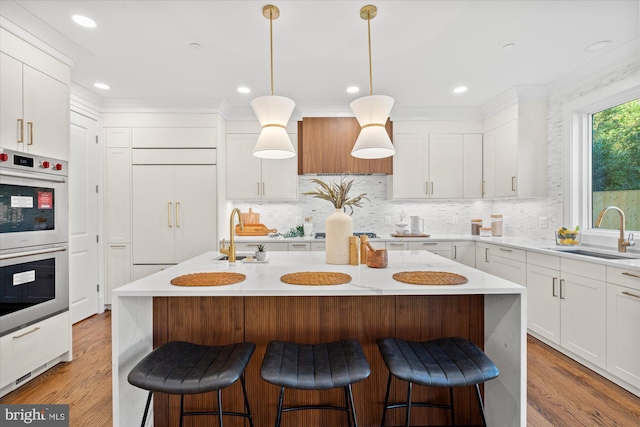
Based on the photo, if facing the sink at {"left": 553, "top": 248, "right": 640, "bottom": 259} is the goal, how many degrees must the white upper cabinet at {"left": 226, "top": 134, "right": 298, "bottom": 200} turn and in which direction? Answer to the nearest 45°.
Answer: approximately 45° to its left

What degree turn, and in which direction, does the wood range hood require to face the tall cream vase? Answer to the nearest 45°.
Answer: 0° — it already faces it

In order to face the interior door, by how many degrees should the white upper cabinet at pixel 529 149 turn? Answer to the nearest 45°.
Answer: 0° — it already faces it

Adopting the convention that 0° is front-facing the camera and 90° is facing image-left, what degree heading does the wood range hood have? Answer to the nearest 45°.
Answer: approximately 0°

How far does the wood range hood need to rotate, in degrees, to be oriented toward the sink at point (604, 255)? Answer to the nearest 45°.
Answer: approximately 45° to its left

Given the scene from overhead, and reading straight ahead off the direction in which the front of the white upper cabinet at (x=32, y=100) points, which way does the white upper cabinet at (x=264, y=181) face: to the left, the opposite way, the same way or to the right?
to the right

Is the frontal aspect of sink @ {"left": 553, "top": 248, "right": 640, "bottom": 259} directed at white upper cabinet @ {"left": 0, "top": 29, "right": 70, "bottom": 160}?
yes

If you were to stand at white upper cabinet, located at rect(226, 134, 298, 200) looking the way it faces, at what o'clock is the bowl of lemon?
The bowl of lemon is roughly at 10 o'clock from the white upper cabinet.

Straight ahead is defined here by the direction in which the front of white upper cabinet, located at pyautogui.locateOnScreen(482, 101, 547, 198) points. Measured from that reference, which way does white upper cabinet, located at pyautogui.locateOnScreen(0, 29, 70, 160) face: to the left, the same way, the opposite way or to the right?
the opposite way

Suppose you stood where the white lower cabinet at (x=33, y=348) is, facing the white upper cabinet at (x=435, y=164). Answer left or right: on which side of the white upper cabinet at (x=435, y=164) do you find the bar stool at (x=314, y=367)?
right
